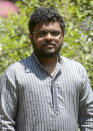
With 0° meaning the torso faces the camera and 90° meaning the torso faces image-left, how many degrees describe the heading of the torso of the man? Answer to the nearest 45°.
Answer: approximately 0°
